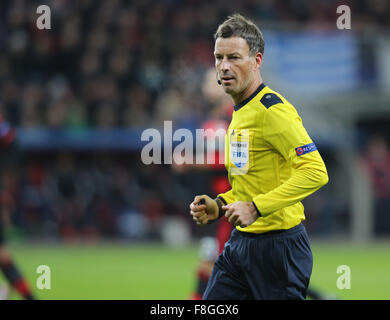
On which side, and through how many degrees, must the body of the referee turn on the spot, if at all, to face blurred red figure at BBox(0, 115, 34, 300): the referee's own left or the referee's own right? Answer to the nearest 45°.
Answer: approximately 90° to the referee's own right

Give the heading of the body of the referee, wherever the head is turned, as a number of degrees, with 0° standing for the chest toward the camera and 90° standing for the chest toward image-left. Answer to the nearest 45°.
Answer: approximately 45°

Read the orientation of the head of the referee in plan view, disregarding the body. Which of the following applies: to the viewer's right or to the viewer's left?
to the viewer's left
